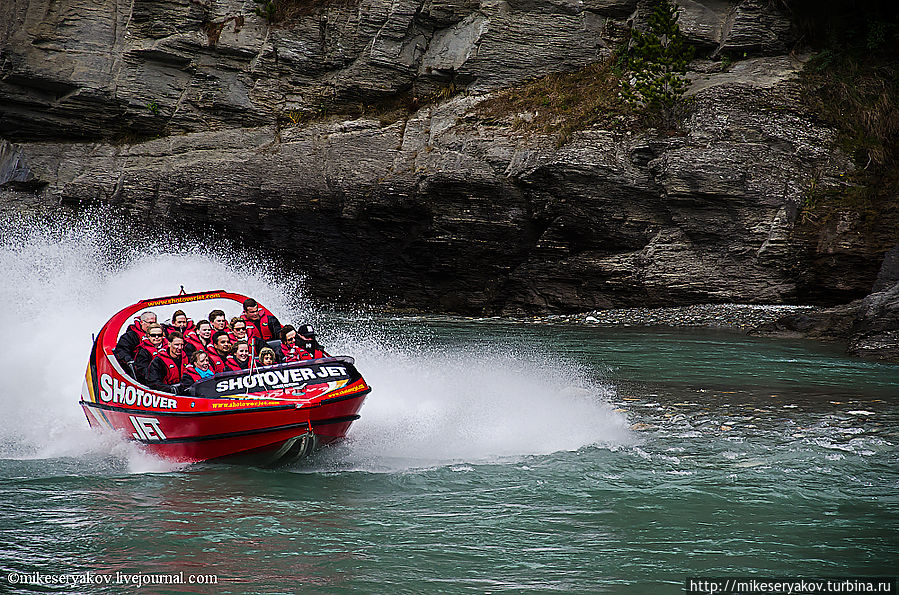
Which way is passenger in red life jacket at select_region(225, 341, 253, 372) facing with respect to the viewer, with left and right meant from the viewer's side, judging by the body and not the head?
facing the viewer and to the right of the viewer

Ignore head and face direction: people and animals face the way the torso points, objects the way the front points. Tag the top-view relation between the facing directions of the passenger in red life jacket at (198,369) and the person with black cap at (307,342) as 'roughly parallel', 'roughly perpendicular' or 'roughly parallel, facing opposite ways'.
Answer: roughly parallel

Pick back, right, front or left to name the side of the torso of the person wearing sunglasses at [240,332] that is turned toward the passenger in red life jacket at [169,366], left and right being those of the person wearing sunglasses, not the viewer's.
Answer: right

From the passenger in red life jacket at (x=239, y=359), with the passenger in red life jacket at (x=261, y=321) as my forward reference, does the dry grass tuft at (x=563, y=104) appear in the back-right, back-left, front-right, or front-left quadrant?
front-right

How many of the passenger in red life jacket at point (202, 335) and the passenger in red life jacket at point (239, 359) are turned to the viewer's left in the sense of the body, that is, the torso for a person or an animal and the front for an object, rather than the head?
0
